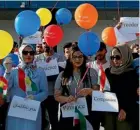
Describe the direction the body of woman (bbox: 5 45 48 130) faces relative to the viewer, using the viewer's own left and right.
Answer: facing the viewer

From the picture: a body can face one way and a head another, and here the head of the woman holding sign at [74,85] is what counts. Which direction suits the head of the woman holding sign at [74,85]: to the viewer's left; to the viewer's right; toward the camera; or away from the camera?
toward the camera

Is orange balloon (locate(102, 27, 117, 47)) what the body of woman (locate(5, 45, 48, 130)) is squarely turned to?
no

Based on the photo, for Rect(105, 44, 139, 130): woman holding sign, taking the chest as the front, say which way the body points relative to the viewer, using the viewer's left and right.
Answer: facing the viewer and to the left of the viewer

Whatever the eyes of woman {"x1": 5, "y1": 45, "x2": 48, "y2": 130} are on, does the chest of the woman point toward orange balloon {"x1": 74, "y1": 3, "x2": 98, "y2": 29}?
no

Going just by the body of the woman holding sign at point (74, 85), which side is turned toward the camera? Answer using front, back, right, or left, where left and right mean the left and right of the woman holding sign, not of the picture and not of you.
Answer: front

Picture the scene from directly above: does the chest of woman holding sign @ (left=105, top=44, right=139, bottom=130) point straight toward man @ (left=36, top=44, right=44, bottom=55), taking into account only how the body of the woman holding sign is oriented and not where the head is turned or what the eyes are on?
no

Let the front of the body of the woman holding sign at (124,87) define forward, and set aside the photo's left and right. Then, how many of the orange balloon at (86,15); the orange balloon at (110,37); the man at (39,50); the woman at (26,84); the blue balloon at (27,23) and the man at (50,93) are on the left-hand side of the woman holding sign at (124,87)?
0

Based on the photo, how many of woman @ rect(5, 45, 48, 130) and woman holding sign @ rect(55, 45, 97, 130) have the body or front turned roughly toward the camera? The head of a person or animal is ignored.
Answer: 2

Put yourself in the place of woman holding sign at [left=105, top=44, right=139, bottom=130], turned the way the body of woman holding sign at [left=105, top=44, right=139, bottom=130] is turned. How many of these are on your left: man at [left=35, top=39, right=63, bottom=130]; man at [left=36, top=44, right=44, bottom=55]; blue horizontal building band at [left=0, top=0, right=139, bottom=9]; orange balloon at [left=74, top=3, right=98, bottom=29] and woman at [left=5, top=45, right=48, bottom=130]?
0

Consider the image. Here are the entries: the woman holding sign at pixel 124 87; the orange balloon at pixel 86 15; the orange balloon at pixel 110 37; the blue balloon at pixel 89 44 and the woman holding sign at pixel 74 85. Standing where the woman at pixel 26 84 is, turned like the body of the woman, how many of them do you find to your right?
0

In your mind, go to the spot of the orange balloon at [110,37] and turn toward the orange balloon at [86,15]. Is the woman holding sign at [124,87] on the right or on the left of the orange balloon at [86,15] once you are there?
left

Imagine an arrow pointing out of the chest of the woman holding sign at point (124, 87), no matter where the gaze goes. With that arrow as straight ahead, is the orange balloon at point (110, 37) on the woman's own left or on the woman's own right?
on the woman's own right

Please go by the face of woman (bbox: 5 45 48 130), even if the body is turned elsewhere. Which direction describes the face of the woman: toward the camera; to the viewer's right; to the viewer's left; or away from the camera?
toward the camera
